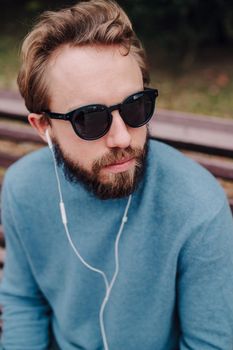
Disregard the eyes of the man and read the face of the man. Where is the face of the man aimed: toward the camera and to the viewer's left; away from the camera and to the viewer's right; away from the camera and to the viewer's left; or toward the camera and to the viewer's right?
toward the camera and to the viewer's right

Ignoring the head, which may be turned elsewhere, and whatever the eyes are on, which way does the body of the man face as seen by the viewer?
toward the camera

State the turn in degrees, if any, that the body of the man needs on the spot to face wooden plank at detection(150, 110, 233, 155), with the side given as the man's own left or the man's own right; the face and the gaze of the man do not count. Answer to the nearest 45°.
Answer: approximately 135° to the man's own left
